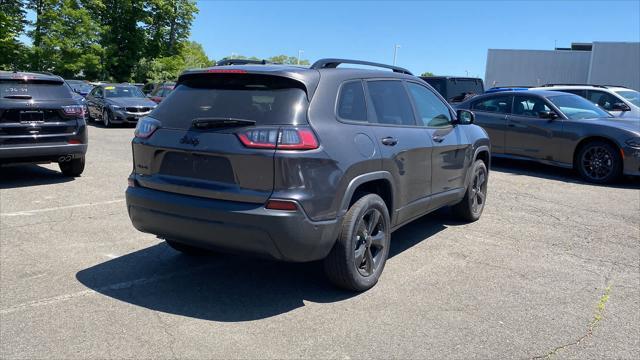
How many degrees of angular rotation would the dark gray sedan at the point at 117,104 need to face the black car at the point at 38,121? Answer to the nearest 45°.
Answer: approximately 45° to its right

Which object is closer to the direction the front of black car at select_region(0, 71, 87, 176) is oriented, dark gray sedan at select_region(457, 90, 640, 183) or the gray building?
the gray building

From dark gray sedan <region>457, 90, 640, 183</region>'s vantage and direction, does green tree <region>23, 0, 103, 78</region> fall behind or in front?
behind

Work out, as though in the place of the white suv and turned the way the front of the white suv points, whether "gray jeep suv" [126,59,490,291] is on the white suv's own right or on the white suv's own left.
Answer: on the white suv's own right

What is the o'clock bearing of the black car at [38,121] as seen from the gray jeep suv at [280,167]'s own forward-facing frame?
The black car is roughly at 9 o'clock from the gray jeep suv.

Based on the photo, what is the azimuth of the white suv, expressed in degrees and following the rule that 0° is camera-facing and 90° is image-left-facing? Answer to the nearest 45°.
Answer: approximately 315°

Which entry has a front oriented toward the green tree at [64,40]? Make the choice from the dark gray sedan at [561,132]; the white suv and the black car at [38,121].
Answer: the black car

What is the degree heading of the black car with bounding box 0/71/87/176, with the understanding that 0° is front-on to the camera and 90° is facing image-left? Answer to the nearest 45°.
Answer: approximately 180°

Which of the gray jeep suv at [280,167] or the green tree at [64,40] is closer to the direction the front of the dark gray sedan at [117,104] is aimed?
the gray jeep suv

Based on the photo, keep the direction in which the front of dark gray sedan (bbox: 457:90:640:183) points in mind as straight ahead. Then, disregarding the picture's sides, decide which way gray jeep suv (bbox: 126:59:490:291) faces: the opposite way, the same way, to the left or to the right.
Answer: to the left
